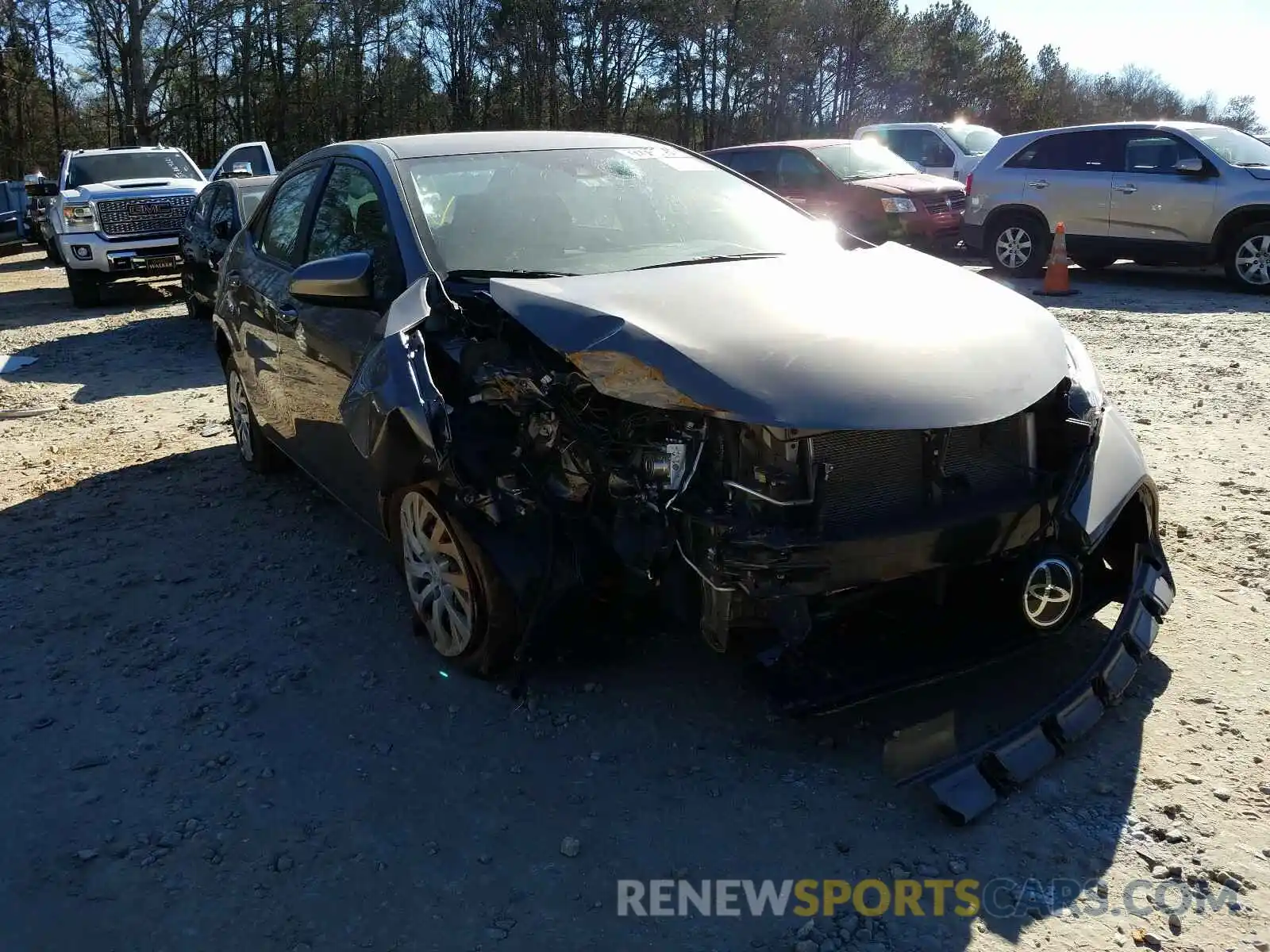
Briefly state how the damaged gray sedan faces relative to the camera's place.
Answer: facing the viewer and to the right of the viewer

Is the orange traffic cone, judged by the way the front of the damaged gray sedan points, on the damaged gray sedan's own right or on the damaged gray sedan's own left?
on the damaged gray sedan's own left

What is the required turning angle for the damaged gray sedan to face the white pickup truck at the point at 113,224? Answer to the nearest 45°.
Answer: approximately 180°

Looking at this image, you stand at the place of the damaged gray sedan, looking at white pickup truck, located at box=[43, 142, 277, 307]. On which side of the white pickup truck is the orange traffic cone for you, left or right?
right

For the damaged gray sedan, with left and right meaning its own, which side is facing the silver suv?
left

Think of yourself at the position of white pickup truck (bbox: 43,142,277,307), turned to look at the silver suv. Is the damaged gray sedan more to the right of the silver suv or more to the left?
right
